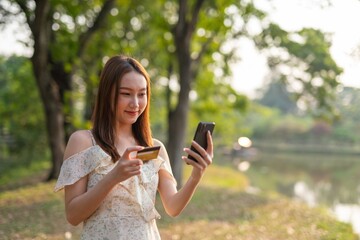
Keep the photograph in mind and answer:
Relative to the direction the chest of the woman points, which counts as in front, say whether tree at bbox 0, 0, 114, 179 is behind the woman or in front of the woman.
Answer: behind

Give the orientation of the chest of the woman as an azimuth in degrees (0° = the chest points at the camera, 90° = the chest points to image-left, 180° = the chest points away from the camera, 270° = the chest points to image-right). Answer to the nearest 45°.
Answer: approximately 315°
